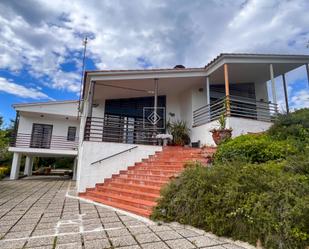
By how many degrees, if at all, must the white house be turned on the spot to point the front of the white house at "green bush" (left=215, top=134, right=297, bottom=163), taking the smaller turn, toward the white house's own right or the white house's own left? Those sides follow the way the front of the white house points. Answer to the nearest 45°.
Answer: approximately 45° to the white house's own left

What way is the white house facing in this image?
toward the camera
